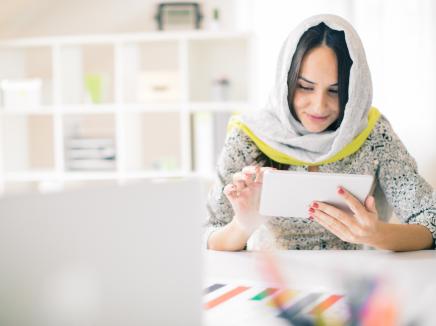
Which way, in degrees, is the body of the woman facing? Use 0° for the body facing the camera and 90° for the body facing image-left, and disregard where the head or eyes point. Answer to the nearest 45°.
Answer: approximately 0°

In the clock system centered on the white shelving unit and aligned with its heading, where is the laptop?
The laptop is roughly at 12 o'clock from the white shelving unit.

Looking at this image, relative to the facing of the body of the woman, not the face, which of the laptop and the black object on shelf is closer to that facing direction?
the laptop

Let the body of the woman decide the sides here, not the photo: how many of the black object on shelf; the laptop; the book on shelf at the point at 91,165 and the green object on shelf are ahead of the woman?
1

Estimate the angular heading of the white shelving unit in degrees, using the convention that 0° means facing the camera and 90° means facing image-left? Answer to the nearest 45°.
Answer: approximately 0°

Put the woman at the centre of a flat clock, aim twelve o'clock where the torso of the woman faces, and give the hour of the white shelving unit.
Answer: The white shelving unit is roughly at 5 o'clock from the woman.

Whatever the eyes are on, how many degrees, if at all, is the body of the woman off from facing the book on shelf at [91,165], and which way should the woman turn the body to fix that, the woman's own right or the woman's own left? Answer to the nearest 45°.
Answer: approximately 135° to the woman's own right

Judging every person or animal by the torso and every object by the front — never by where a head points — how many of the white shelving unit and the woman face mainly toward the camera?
2
